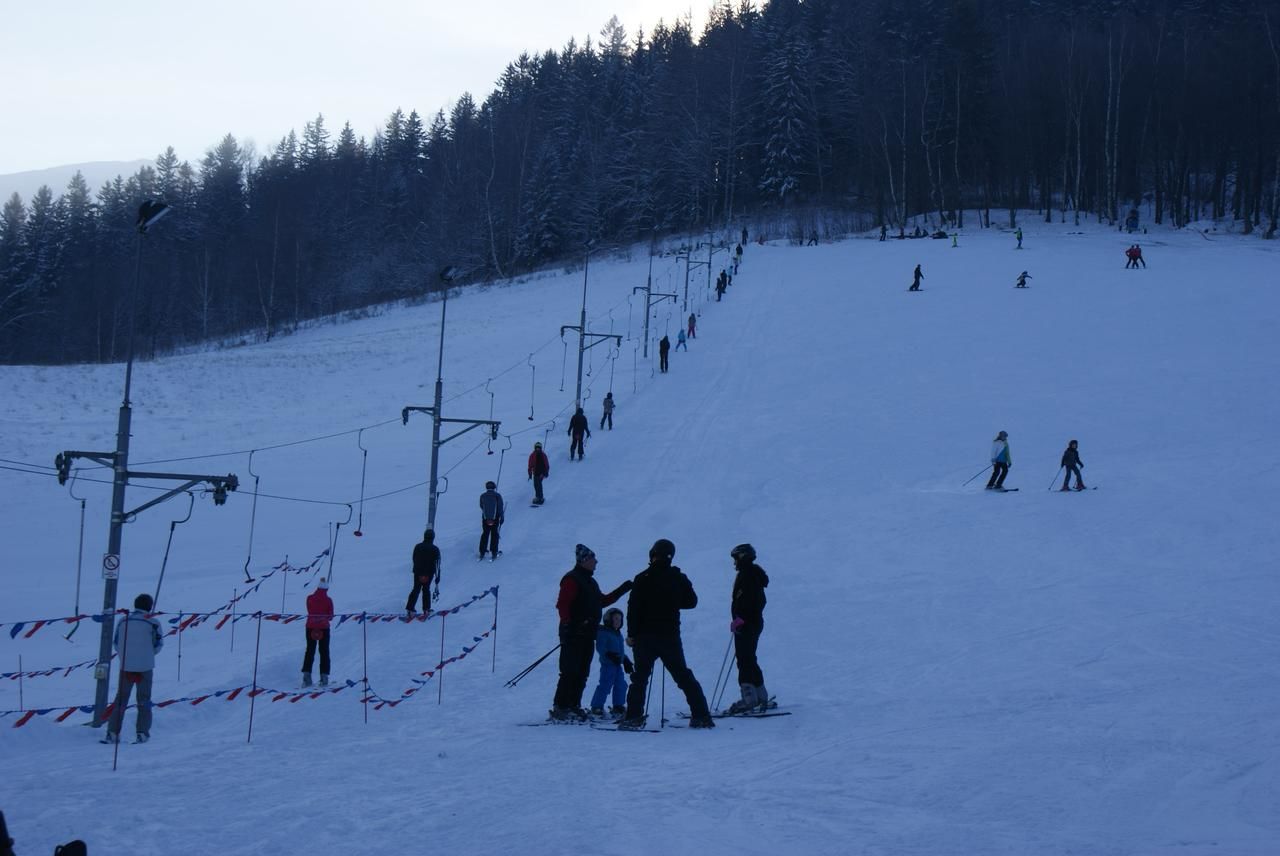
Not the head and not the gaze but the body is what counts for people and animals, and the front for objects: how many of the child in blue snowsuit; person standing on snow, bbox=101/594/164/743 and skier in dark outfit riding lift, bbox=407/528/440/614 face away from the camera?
2

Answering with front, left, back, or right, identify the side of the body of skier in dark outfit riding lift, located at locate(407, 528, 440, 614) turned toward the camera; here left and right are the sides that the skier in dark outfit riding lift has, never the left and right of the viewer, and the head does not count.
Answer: back

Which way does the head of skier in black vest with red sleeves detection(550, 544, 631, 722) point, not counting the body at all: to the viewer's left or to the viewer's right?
to the viewer's right

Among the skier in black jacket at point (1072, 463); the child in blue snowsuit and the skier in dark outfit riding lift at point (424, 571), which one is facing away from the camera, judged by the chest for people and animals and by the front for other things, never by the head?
the skier in dark outfit riding lift

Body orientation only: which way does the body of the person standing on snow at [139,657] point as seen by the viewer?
away from the camera

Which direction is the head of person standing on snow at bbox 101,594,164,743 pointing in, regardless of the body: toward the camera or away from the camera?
away from the camera

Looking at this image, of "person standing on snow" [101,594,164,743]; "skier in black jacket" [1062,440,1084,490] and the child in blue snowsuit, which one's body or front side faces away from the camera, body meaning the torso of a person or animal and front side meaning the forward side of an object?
the person standing on snow
